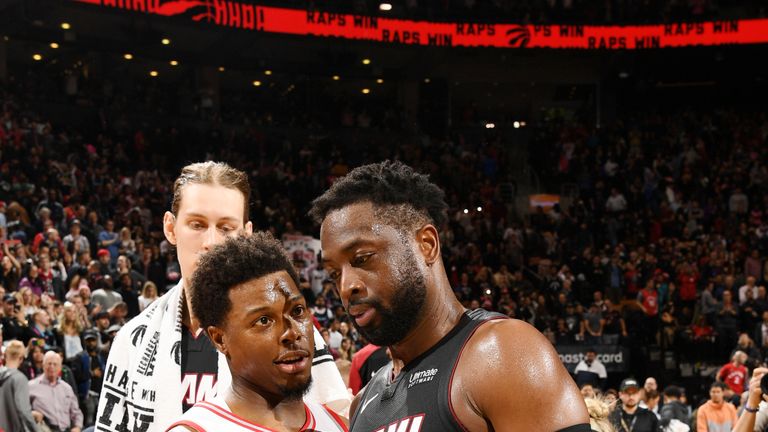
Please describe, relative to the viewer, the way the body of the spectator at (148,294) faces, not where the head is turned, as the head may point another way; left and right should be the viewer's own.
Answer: facing the viewer

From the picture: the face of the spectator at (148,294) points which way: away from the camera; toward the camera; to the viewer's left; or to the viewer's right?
toward the camera

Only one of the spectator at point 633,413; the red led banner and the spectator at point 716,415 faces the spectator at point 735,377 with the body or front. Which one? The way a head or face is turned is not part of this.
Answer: the red led banner

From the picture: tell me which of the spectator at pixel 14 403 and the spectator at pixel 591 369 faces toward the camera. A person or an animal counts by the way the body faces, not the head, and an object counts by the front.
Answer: the spectator at pixel 591 369

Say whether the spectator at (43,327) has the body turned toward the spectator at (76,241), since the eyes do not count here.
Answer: no

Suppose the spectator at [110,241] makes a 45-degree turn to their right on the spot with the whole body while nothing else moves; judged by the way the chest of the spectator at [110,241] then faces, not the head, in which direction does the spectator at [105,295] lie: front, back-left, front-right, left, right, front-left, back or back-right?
front

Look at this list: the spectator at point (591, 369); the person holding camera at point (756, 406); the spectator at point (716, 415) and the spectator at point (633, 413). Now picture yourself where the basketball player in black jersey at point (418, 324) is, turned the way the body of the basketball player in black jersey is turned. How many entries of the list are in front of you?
0

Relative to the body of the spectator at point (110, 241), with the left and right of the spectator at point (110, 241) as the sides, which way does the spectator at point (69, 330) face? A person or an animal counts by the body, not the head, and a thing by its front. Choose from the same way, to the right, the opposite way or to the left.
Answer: the same way

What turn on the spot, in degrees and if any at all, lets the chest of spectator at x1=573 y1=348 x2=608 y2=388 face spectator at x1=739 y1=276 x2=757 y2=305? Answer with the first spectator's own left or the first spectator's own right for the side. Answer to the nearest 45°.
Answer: approximately 135° to the first spectator's own left

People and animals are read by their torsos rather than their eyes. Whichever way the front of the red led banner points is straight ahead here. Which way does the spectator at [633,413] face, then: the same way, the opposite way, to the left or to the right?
the same way

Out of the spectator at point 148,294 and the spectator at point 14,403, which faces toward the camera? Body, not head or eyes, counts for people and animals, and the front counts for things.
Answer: the spectator at point 148,294

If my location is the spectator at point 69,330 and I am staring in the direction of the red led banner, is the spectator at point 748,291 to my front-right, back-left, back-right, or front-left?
front-right

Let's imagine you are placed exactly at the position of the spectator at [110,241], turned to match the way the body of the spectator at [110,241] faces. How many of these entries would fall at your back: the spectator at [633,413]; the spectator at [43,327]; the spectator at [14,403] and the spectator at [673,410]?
0

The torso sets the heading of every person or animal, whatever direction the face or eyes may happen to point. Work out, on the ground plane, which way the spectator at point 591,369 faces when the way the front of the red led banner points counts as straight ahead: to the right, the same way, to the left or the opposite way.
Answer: the same way

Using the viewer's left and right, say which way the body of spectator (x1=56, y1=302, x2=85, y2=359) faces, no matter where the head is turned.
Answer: facing the viewer and to the right of the viewer

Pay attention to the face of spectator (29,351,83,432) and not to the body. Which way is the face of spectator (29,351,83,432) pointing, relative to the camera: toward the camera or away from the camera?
toward the camera
